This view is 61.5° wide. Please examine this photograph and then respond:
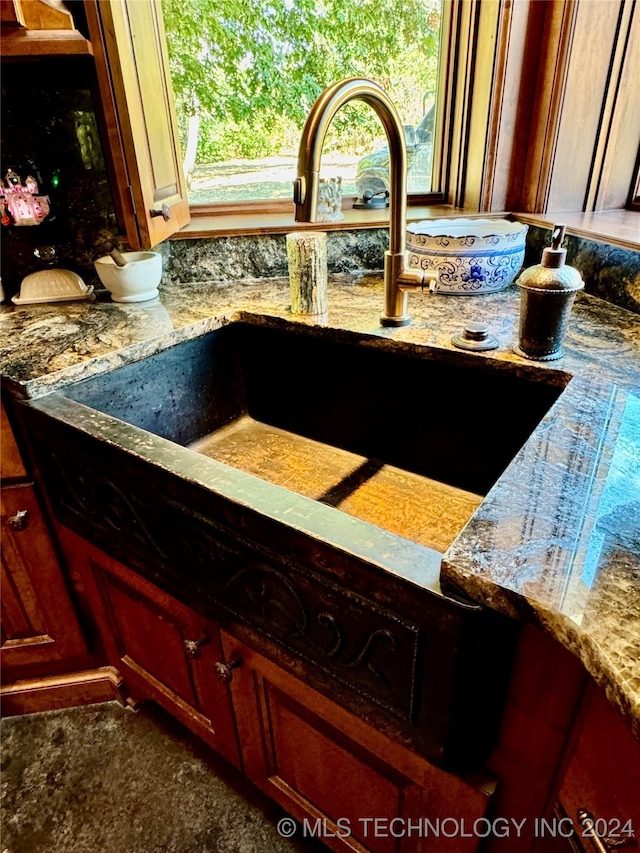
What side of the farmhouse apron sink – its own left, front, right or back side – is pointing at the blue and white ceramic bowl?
back

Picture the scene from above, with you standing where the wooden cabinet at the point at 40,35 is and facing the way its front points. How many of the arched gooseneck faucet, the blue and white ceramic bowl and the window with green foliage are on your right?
0

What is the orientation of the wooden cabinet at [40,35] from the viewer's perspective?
toward the camera

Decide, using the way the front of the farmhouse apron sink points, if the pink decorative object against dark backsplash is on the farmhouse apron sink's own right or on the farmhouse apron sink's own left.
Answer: on the farmhouse apron sink's own right

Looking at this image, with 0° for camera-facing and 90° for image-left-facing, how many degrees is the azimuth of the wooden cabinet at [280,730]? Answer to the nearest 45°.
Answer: approximately 45°

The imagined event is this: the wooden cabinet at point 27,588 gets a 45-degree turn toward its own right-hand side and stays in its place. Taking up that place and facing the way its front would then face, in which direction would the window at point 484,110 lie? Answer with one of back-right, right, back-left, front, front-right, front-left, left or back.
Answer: back-left

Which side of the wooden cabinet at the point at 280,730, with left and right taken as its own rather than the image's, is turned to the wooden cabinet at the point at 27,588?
right

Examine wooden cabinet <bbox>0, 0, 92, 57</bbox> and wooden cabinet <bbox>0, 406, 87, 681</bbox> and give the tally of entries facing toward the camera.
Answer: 2

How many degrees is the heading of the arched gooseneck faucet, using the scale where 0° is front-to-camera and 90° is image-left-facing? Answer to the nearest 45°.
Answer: approximately 45°

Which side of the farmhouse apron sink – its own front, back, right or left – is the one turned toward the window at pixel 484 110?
back

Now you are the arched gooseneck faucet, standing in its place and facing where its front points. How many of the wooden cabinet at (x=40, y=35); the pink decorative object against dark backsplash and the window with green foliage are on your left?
0

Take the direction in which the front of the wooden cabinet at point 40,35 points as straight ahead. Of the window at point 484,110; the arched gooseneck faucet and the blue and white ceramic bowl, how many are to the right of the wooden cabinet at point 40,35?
0
